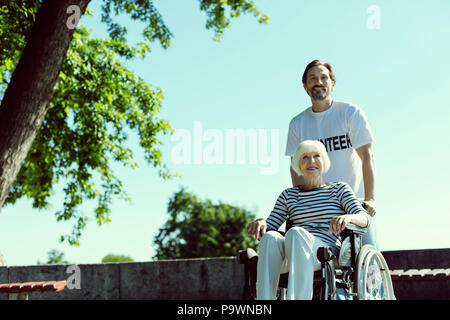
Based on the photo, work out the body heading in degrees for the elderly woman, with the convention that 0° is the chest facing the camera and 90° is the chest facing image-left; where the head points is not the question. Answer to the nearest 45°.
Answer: approximately 45°

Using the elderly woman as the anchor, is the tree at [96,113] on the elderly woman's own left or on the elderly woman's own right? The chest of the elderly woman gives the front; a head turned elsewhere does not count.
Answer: on the elderly woman's own right

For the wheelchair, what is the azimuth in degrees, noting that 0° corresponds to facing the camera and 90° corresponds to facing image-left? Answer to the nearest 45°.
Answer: approximately 45°

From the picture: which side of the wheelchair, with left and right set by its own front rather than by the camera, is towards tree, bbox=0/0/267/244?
right
